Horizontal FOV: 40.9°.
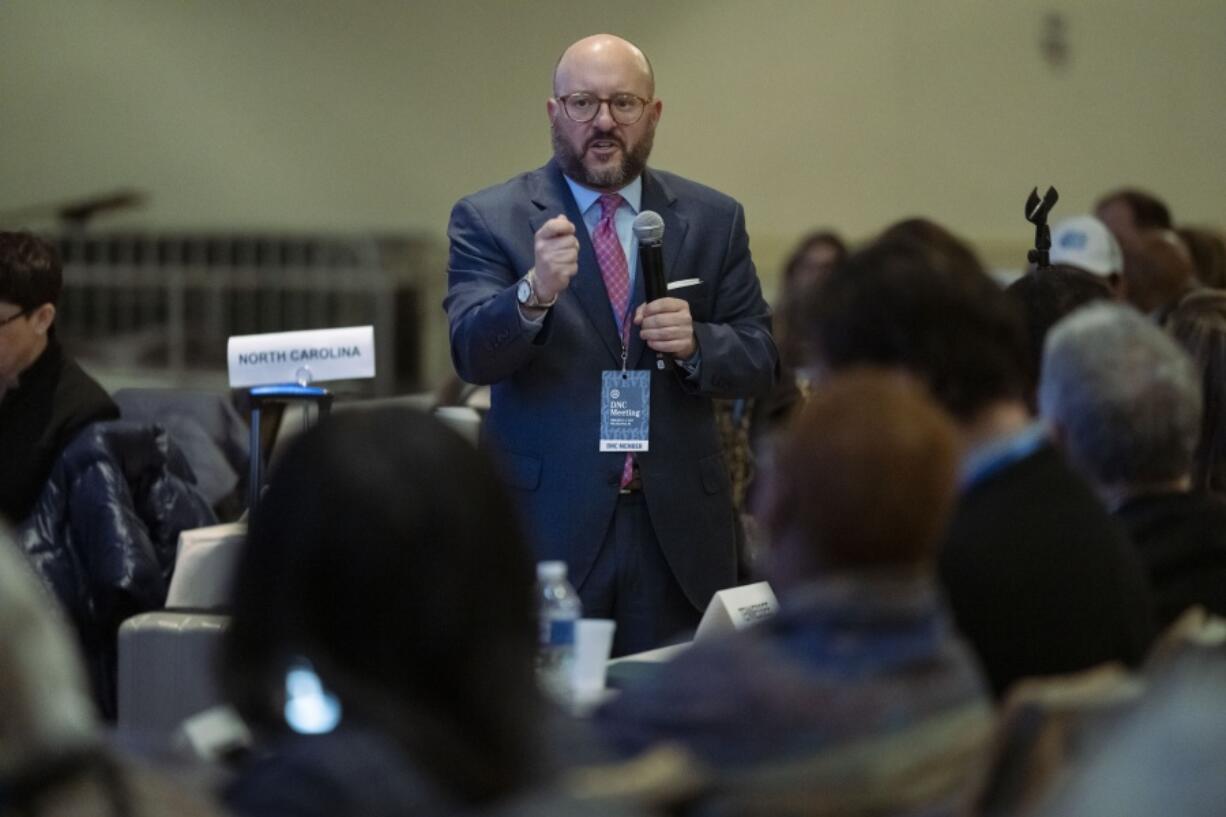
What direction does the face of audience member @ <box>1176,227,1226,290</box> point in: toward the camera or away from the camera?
away from the camera

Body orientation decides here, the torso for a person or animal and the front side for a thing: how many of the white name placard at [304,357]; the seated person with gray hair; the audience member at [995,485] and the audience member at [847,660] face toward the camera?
1

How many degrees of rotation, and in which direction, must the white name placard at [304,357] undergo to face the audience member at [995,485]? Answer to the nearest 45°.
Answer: approximately 45° to its left

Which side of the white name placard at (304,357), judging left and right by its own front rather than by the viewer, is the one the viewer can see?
front

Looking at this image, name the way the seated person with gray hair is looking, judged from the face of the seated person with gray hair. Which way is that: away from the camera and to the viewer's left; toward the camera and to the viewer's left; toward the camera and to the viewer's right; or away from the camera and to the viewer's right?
away from the camera and to the viewer's left

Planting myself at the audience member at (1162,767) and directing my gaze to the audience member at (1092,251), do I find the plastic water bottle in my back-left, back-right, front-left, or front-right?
front-left

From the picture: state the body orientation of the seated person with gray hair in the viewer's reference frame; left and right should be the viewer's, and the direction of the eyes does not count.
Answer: facing away from the viewer and to the left of the viewer

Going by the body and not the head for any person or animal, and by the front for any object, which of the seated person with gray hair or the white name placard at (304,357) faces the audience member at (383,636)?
the white name placard

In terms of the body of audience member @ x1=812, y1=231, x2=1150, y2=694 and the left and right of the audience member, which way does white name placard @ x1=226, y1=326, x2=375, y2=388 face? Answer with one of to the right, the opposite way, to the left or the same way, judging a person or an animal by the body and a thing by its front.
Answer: the opposite way

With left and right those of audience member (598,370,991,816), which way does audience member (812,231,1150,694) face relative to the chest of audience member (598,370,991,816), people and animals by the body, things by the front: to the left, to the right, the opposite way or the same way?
the same way

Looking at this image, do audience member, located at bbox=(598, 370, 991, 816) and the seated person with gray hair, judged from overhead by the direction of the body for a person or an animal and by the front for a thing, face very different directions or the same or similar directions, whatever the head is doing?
same or similar directions

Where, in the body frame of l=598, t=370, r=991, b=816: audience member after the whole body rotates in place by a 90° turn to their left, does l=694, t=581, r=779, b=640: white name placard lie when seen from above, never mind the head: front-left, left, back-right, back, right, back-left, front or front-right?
back-right

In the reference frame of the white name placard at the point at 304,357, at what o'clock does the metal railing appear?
The metal railing is roughly at 6 o'clock from the white name placard.

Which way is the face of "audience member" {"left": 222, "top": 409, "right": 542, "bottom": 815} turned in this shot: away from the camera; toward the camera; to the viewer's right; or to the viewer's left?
away from the camera

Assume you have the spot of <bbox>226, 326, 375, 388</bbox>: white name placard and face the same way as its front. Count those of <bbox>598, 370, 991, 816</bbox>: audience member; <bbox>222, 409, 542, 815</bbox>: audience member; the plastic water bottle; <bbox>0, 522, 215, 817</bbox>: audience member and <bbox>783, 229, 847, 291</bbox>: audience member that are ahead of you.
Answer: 4

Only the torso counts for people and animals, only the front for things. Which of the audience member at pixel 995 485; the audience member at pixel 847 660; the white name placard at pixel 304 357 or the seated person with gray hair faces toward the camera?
the white name placard

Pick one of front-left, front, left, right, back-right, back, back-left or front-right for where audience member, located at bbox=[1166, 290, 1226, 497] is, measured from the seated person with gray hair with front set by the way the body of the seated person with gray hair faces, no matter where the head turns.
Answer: front-right

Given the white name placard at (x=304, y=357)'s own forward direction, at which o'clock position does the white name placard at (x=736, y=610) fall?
the white name placard at (x=736, y=610) is roughly at 11 o'clock from the white name placard at (x=304, y=357).

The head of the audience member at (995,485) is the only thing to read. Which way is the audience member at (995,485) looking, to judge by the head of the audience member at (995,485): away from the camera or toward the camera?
away from the camera

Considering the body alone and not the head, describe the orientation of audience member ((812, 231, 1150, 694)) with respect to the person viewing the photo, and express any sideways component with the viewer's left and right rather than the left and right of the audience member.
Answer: facing away from the viewer and to the left of the viewer

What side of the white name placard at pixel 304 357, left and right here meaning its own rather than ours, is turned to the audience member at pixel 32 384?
right
